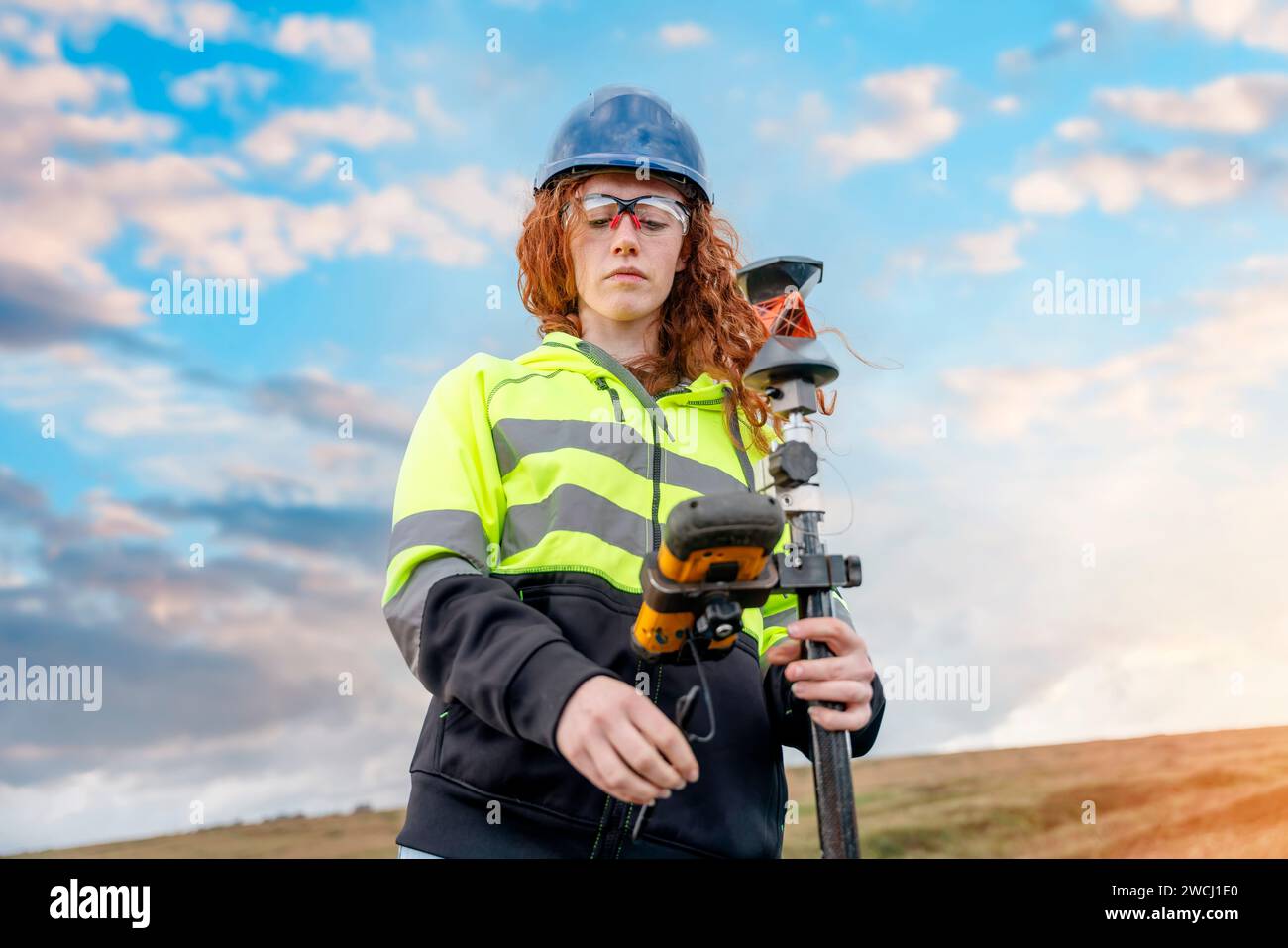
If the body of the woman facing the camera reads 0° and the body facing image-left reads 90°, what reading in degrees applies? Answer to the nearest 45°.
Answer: approximately 0°
